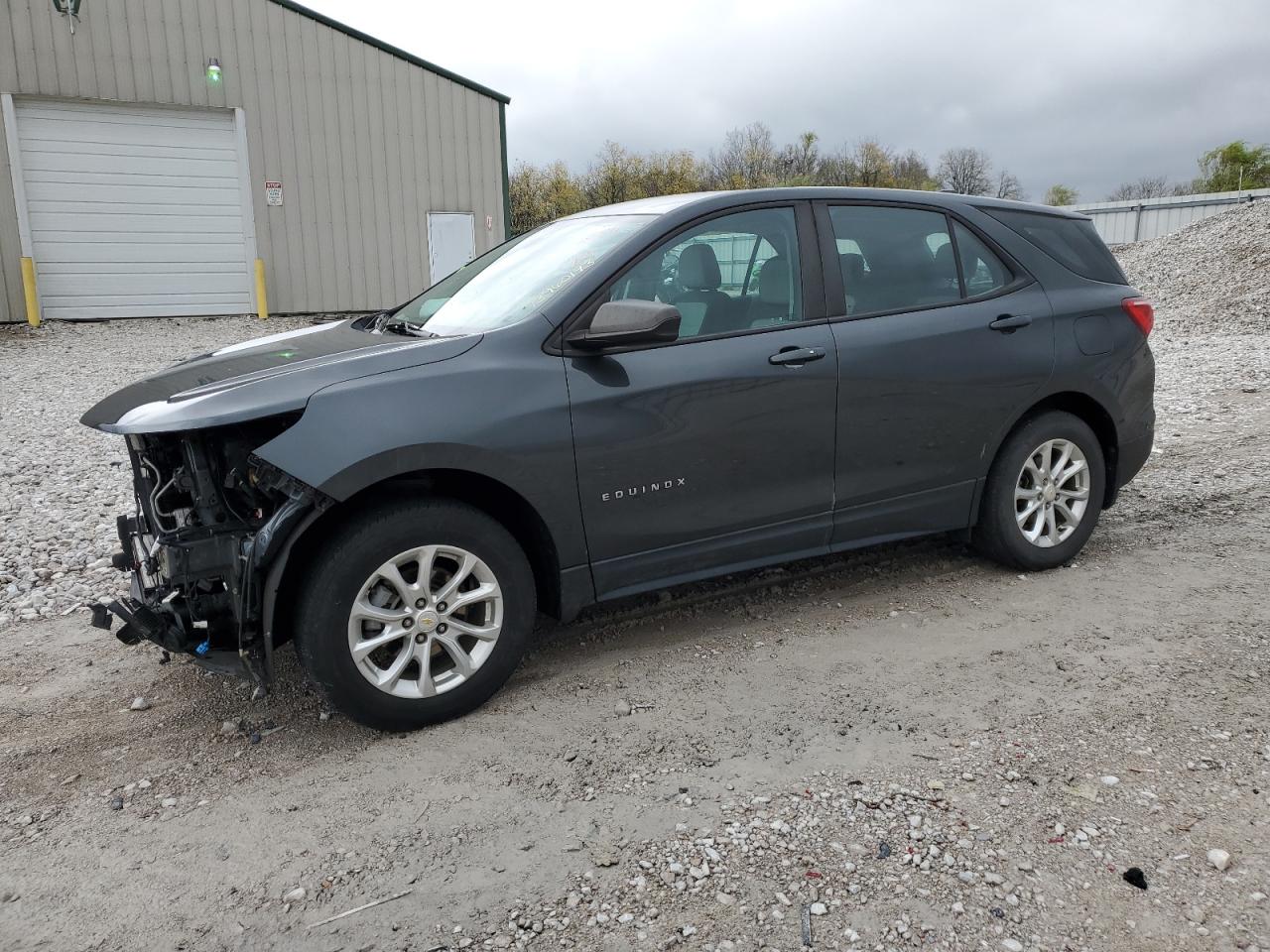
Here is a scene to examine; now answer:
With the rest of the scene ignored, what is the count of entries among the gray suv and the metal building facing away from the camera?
0

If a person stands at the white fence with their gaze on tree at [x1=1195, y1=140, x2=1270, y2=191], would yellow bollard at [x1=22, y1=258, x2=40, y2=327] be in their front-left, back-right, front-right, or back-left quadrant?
back-left

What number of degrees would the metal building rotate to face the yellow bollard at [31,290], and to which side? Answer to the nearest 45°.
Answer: approximately 90° to its right

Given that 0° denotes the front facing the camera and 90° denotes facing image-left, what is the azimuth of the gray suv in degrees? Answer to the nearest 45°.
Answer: approximately 45°

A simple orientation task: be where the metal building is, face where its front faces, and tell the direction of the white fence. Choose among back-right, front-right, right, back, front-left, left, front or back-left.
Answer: left

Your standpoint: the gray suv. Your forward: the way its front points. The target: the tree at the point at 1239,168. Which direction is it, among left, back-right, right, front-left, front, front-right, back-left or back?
back

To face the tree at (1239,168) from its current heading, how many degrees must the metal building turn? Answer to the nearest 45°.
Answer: approximately 90° to its left

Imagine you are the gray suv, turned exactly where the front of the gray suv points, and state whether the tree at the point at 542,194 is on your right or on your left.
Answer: on your right

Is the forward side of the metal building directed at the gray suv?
yes

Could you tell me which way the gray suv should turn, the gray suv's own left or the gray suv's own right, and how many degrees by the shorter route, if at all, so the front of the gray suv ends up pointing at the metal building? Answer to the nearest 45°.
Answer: approximately 90° to the gray suv's own right
